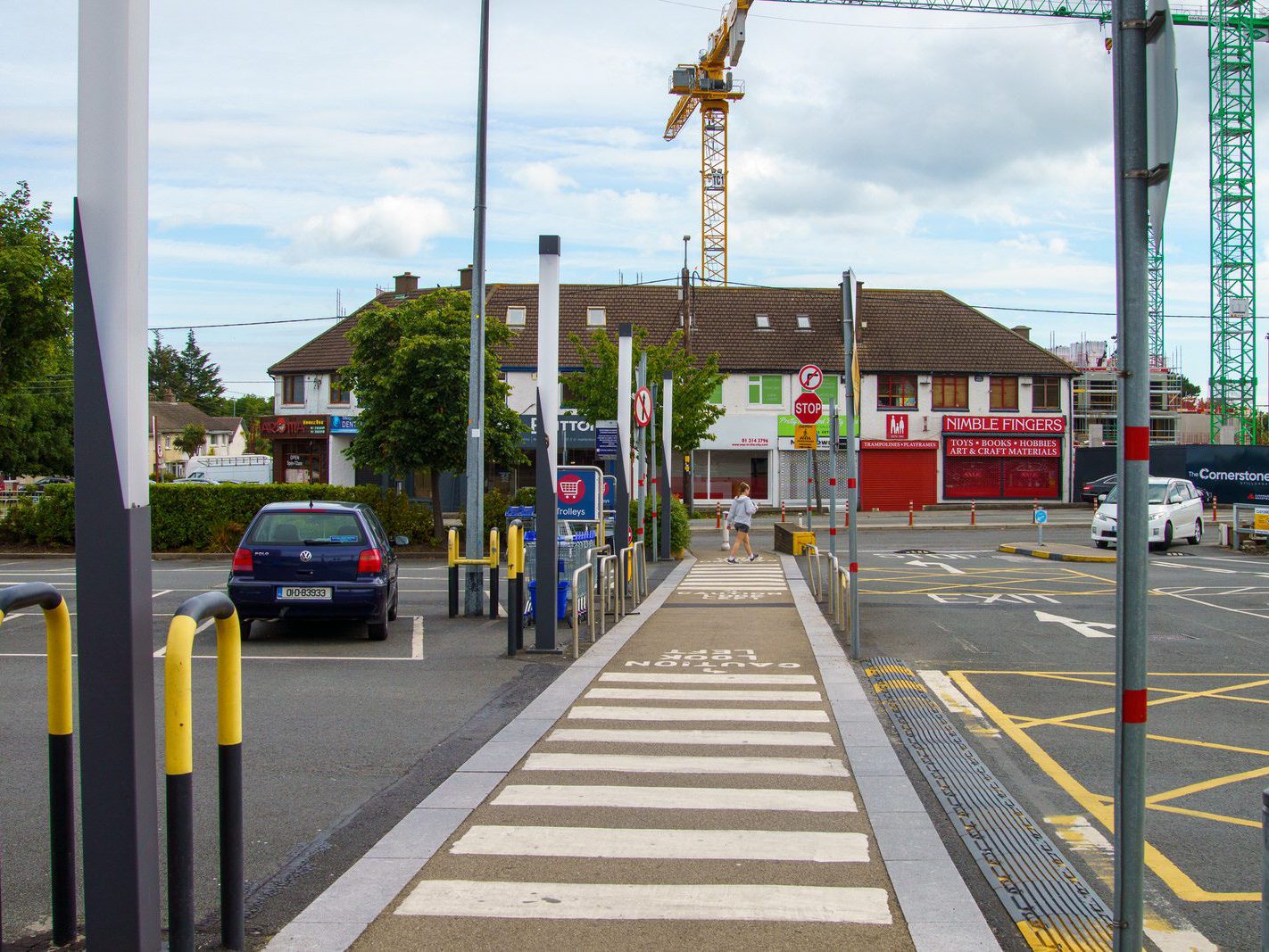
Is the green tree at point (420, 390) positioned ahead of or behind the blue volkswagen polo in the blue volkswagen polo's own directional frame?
ahead

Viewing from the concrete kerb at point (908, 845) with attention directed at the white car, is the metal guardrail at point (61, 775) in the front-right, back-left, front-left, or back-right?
back-left

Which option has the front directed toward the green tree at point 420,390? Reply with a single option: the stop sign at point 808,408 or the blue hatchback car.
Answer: the blue hatchback car

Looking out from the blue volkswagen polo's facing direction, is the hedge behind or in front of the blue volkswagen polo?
in front

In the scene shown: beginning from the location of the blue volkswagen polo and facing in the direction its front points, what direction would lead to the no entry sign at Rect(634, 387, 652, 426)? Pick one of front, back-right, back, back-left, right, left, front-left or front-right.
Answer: front-right

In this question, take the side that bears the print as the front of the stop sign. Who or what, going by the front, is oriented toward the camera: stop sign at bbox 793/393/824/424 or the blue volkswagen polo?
the stop sign

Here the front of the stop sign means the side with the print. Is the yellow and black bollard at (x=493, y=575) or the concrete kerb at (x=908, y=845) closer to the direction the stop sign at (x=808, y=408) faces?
the concrete kerb

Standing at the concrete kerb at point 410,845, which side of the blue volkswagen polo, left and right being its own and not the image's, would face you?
back

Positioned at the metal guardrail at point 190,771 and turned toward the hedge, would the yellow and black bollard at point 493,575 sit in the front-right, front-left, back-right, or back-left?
front-right

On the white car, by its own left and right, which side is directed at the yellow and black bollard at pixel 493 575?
front

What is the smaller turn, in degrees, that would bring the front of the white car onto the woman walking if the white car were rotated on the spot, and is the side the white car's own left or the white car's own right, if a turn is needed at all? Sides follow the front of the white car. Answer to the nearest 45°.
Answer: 0° — it already faces them

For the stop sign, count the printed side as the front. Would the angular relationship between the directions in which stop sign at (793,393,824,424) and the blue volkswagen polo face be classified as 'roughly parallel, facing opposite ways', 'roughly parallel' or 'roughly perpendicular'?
roughly parallel, facing opposite ways

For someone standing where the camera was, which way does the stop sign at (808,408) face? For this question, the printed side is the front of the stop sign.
facing the viewer

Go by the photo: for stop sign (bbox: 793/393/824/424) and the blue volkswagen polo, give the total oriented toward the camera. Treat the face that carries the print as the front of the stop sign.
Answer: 1

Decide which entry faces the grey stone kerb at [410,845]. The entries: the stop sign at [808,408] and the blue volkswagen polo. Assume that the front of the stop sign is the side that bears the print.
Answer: the stop sign

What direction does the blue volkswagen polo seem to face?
away from the camera

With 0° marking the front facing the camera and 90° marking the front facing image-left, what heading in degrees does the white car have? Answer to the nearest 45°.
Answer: approximately 45°
